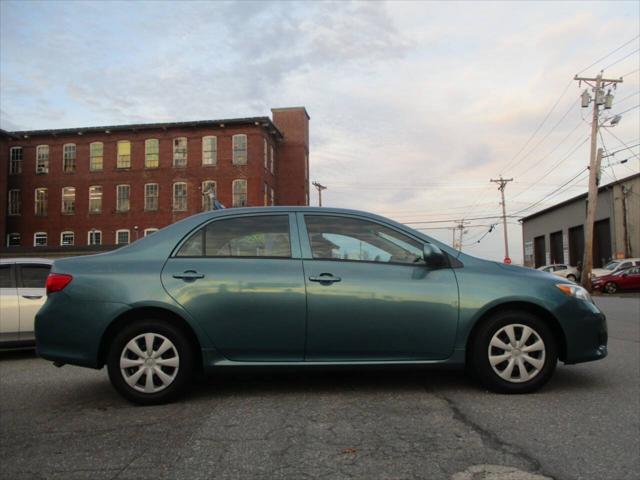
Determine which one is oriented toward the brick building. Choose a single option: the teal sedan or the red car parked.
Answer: the red car parked

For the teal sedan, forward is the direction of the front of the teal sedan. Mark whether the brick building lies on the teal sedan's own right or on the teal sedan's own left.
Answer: on the teal sedan's own left

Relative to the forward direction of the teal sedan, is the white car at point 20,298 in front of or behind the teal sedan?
behind

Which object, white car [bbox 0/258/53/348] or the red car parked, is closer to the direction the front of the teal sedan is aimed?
the red car parked

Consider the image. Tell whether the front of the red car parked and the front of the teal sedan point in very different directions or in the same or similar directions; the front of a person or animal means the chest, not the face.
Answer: very different directions

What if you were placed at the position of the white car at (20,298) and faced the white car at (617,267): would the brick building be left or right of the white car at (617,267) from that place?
left

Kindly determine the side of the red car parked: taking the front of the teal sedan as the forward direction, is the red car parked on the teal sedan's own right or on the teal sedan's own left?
on the teal sedan's own left

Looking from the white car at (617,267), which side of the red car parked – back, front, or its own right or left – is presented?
right

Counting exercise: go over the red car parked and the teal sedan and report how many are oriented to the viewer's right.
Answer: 1

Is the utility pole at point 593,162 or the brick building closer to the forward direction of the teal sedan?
the utility pole

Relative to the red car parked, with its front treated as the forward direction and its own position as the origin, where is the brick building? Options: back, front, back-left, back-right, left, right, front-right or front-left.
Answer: front

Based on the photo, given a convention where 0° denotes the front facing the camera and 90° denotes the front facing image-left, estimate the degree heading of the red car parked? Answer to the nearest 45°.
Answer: approximately 90°

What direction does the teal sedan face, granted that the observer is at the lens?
facing to the right of the viewer
